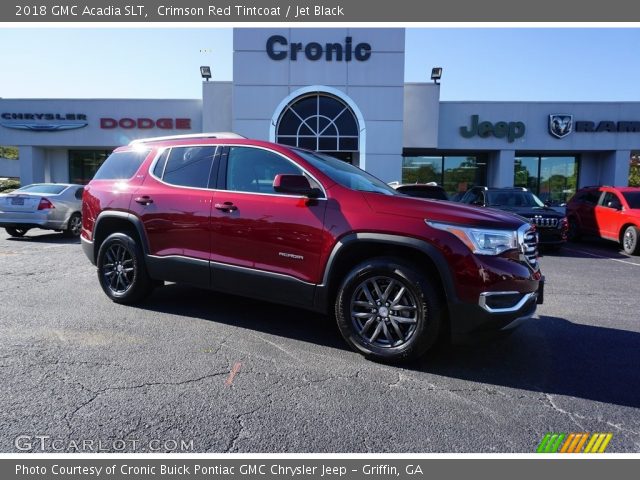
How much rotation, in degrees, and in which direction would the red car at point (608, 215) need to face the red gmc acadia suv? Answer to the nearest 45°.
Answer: approximately 45° to its right

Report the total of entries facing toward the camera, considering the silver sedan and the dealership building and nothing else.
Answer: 1

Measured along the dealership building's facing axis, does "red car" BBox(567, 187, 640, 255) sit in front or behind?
in front

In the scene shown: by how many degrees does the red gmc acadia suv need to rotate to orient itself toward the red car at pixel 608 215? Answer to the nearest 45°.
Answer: approximately 90° to its left

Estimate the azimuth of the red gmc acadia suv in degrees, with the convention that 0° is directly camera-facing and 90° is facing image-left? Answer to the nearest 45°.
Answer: approximately 315°

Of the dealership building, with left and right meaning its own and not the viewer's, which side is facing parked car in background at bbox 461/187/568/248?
front

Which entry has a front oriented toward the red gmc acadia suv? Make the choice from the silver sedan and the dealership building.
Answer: the dealership building

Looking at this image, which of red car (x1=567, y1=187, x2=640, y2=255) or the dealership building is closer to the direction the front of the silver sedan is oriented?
the dealership building

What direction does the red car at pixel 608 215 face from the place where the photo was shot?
facing the viewer and to the right of the viewer

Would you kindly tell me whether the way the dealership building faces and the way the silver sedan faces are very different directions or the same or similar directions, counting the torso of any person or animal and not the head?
very different directions

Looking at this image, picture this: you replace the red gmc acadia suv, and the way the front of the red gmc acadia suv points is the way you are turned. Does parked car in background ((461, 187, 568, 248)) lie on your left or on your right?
on your left

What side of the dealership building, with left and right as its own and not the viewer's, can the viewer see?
front
